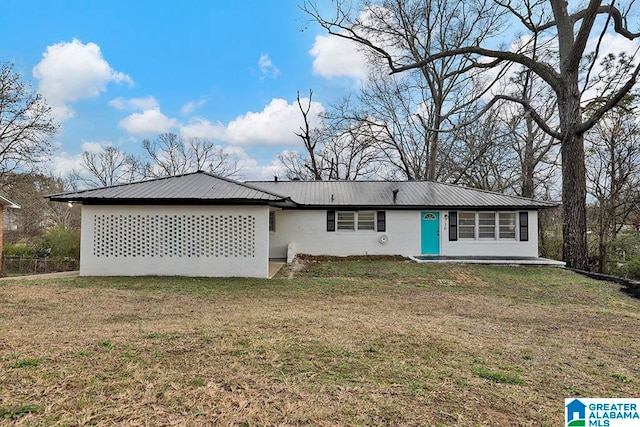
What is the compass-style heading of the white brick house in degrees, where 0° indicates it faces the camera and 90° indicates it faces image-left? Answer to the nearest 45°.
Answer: approximately 0°

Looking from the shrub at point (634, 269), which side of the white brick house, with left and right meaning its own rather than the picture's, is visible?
left

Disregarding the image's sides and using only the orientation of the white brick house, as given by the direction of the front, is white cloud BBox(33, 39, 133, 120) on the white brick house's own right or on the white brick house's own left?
on the white brick house's own right

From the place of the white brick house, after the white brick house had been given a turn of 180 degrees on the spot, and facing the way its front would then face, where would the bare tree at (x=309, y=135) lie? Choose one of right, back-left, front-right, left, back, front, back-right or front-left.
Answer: front

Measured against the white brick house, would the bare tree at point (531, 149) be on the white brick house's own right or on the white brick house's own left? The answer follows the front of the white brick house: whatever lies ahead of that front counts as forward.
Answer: on the white brick house's own left

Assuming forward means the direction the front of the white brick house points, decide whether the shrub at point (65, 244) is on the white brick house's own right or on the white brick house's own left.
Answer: on the white brick house's own right

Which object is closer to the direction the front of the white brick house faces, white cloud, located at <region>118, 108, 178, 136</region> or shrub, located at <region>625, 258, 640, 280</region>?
the shrub

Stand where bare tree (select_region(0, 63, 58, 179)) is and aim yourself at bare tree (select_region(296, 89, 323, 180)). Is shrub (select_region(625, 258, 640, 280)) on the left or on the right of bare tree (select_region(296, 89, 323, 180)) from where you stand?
right

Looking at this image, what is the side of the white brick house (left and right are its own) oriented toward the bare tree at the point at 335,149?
back

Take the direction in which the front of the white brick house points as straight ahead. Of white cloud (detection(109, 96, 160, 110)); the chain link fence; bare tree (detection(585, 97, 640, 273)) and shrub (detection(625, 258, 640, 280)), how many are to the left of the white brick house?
2

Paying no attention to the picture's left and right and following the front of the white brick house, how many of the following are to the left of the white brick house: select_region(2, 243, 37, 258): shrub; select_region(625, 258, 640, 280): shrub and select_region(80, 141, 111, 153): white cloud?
1
